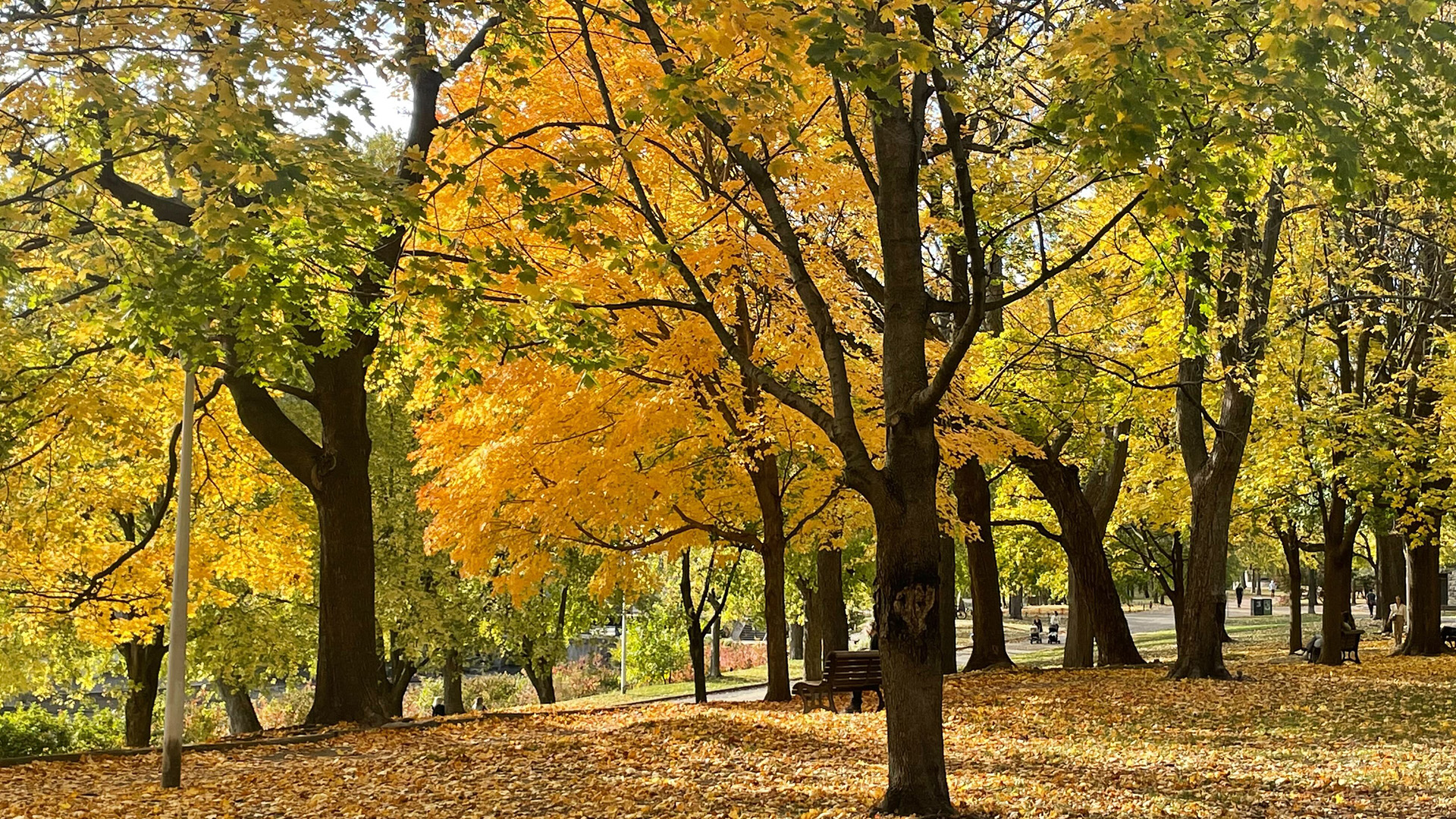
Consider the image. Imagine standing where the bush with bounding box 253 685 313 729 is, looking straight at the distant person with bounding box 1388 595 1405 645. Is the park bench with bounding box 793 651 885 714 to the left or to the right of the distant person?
right

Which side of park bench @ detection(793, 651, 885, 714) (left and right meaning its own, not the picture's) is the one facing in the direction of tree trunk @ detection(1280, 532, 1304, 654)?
right

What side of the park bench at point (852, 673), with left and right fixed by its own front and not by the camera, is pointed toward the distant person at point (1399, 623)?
right

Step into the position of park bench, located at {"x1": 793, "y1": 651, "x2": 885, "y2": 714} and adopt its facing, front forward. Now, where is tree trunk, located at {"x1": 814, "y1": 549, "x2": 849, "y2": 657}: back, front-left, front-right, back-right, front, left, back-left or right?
front-right

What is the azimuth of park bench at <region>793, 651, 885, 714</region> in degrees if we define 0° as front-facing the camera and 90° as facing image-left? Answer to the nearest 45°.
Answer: approximately 135°

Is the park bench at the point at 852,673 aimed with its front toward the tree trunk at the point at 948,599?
no

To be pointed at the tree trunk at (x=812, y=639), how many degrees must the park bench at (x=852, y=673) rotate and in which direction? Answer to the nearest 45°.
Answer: approximately 45° to its right
